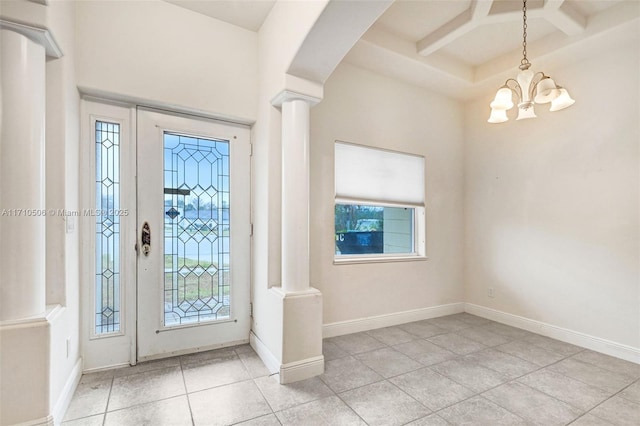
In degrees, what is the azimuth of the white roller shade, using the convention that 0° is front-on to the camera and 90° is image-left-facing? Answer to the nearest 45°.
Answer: approximately 315°

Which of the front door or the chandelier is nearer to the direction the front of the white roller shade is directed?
the chandelier

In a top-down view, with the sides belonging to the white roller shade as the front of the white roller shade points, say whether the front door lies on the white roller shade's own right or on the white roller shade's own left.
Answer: on the white roller shade's own right

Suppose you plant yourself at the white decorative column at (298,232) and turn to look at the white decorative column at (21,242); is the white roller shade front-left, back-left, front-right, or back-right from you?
back-right

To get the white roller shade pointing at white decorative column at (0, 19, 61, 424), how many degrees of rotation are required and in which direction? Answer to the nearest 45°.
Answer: approximately 90° to its right

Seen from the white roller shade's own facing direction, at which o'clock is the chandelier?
The chandelier is roughly at 12 o'clock from the white roller shade.

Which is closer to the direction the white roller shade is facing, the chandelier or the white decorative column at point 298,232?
the chandelier

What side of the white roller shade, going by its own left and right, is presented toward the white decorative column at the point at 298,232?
right

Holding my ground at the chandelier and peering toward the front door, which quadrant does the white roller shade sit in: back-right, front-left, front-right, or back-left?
front-right

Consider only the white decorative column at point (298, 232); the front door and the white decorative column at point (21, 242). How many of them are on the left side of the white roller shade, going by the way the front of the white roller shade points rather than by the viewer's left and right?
0
